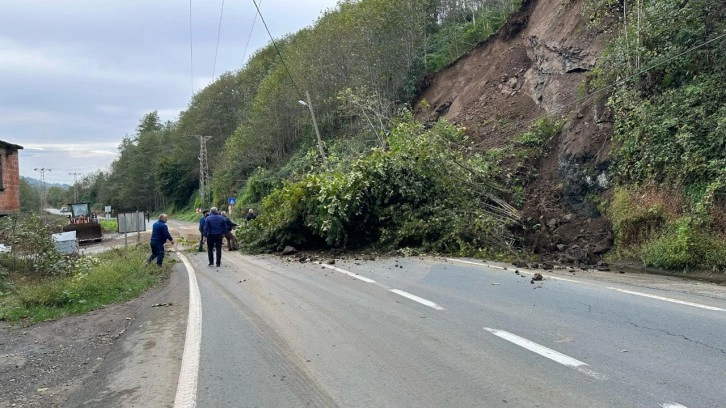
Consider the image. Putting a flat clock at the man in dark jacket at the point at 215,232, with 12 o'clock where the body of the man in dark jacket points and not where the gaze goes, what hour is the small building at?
The small building is roughly at 11 o'clock from the man in dark jacket.

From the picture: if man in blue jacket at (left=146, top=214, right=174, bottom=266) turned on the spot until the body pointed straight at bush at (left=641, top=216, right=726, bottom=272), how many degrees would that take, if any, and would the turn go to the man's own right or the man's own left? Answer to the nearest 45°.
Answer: approximately 90° to the man's own right

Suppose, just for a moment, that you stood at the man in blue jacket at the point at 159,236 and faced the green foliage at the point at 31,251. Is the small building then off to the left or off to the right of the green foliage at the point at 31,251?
right

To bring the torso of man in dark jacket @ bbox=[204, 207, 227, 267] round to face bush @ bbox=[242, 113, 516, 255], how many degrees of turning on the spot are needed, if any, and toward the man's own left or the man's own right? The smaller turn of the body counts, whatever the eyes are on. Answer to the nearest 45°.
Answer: approximately 90° to the man's own right

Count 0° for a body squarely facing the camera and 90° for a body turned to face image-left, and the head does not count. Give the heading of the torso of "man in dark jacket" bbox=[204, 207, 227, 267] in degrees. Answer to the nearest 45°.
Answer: approximately 180°

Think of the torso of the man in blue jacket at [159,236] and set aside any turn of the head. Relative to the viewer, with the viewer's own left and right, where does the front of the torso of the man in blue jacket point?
facing away from the viewer and to the right of the viewer

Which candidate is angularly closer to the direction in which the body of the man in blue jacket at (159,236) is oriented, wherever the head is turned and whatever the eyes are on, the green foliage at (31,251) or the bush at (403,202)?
the bush

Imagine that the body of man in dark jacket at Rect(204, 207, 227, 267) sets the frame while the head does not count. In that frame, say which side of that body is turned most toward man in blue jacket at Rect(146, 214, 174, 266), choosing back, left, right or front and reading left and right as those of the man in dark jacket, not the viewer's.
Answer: left

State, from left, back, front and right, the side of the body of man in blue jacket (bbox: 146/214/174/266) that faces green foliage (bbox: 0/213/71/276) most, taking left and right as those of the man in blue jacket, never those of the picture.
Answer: left

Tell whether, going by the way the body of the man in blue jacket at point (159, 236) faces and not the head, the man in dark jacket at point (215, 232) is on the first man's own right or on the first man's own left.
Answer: on the first man's own right

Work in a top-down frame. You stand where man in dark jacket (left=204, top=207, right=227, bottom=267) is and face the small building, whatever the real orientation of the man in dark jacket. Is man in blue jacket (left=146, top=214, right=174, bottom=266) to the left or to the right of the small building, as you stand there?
left
